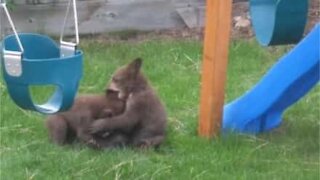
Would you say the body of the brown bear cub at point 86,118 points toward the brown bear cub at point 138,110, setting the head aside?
yes

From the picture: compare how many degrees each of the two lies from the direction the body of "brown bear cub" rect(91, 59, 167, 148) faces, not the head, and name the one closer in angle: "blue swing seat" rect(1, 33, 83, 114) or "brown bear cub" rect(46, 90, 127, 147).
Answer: the brown bear cub

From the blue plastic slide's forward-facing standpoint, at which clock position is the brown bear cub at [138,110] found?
The brown bear cub is roughly at 11 o'clock from the blue plastic slide.

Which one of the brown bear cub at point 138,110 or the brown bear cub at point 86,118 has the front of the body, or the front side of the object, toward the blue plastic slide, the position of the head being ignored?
the brown bear cub at point 86,118

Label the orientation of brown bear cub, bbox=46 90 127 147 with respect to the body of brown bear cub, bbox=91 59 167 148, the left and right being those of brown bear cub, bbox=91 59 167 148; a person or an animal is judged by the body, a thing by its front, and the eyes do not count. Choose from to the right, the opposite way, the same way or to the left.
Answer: the opposite way

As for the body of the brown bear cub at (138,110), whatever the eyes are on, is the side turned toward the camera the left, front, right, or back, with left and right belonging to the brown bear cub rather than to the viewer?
left

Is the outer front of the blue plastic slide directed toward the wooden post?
yes

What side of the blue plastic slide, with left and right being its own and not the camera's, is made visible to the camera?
left

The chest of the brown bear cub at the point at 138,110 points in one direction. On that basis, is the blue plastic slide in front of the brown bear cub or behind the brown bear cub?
behind

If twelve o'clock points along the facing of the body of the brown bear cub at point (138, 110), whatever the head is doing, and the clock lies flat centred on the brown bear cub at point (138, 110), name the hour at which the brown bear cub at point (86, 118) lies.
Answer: the brown bear cub at point (86, 118) is roughly at 12 o'clock from the brown bear cub at point (138, 110).

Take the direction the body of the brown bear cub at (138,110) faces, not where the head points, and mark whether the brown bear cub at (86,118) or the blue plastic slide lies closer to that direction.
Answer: the brown bear cub

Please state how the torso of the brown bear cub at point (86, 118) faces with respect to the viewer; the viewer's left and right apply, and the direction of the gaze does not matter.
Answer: facing to the right of the viewer

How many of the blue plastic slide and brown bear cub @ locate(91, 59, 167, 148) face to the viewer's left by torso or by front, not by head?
2
